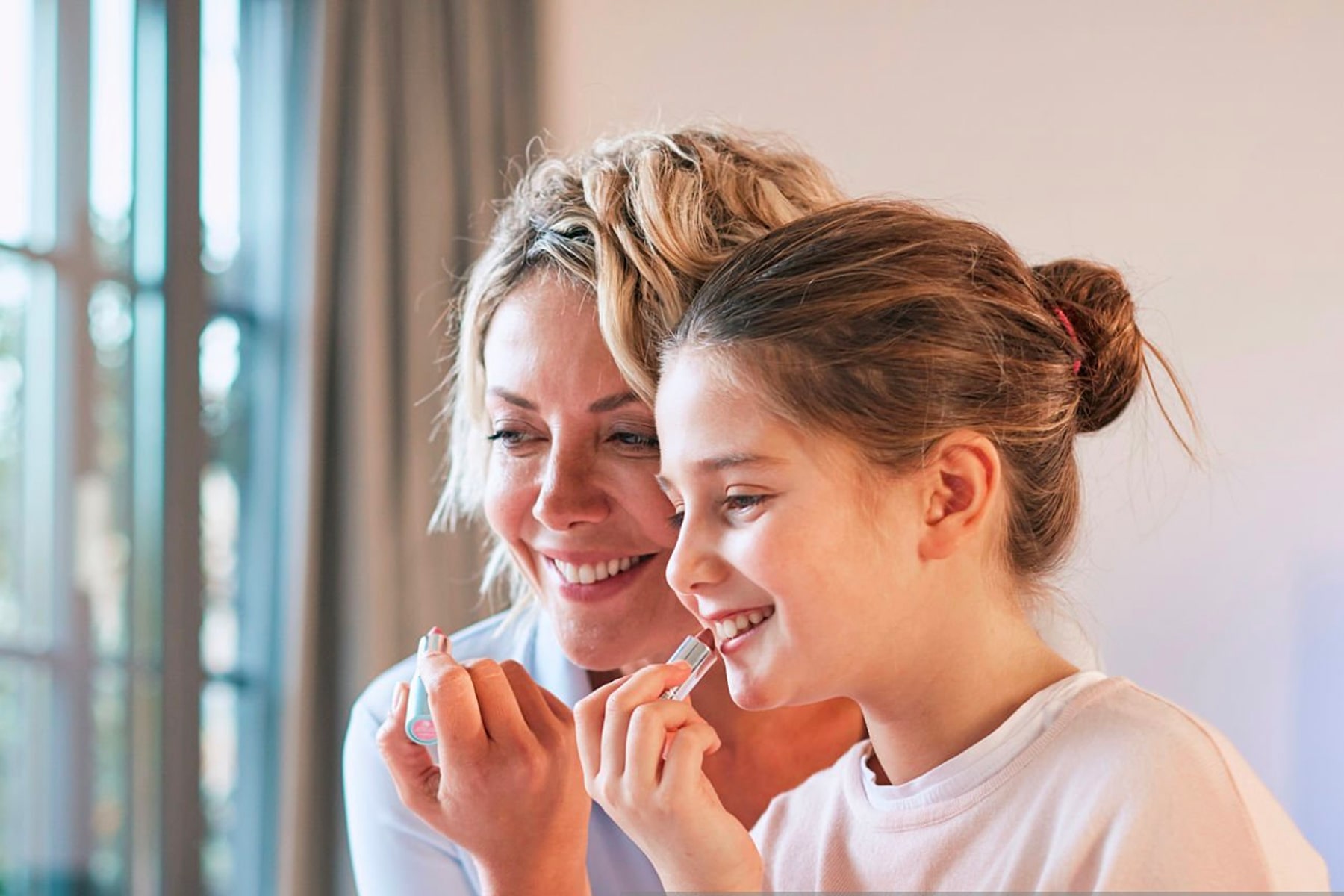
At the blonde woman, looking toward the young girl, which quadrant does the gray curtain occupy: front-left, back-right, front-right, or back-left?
back-left

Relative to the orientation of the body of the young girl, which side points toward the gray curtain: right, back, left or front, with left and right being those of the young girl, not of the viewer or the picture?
right

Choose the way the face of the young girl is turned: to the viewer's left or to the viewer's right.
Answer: to the viewer's left

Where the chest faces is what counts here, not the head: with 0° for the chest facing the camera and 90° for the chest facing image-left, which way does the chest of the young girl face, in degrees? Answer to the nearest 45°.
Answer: approximately 45°
